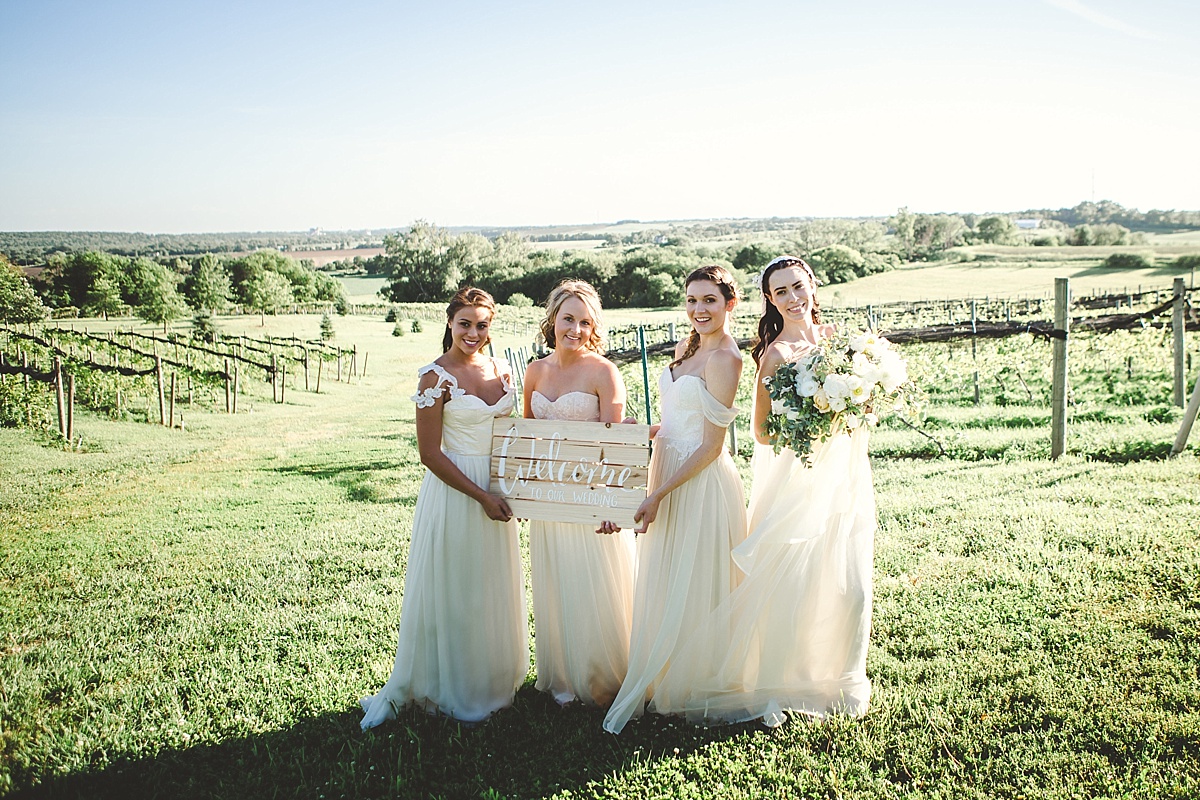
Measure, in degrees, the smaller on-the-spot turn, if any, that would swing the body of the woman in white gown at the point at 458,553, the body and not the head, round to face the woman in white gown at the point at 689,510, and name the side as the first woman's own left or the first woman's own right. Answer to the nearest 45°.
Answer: approximately 45° to the first woman's own left

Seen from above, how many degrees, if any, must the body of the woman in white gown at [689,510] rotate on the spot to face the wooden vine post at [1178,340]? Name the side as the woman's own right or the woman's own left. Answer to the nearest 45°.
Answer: approximately 180°

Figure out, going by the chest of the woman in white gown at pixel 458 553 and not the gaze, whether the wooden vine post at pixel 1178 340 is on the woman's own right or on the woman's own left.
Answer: on the woman's own left

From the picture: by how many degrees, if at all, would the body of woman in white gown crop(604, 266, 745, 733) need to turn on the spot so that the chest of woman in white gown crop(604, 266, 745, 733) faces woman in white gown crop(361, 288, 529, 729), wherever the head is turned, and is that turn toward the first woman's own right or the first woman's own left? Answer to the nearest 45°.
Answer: approximately 45° to the first woman's own right

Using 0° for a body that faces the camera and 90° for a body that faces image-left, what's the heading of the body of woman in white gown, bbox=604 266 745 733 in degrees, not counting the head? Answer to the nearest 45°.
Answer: approximately 45°

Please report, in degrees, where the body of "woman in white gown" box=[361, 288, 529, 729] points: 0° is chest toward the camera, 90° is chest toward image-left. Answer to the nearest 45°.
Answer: approximately 315°

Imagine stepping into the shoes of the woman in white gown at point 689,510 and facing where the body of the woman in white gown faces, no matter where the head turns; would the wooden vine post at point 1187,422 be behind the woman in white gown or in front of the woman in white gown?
behind
